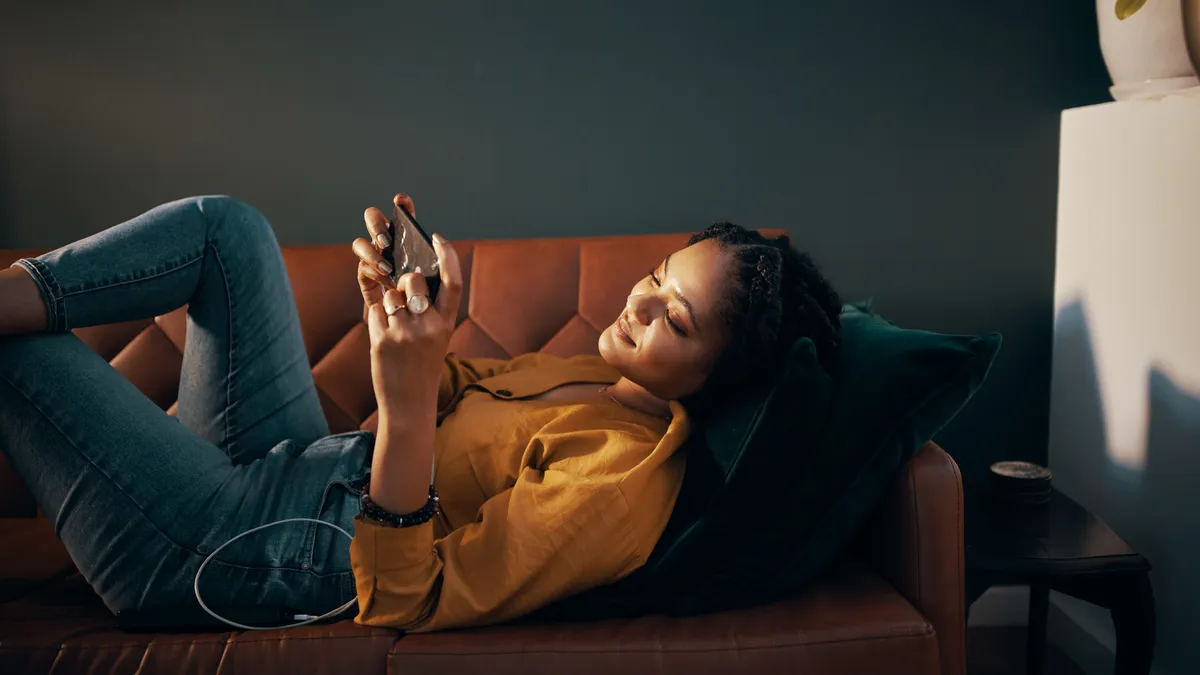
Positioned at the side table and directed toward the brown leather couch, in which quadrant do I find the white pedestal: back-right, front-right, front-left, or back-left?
back-right

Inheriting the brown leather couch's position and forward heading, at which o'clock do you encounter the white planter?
The white planter is roughly at 8 o'clock from the brown leather couch.

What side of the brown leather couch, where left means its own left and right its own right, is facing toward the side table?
left

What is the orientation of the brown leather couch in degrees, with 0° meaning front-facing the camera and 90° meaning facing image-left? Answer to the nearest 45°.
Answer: approximately 0°

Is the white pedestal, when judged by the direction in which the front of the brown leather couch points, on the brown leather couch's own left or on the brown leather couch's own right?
on the brown leather couch's own left
